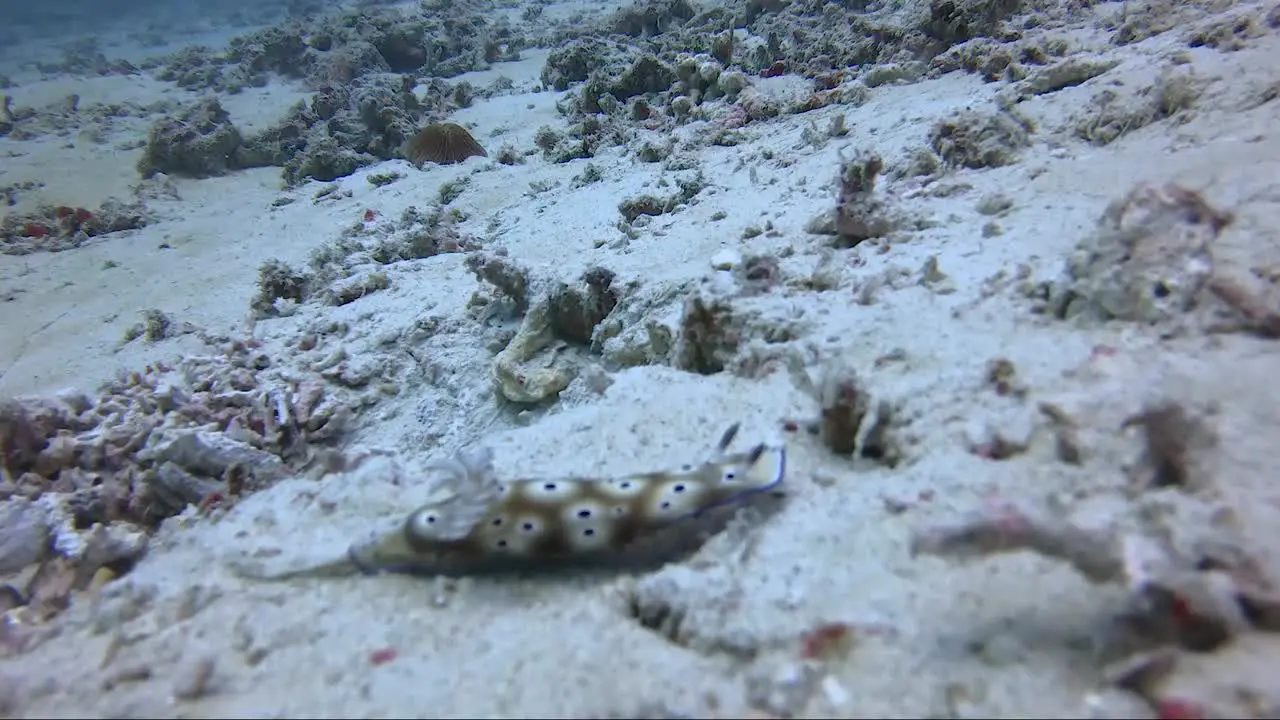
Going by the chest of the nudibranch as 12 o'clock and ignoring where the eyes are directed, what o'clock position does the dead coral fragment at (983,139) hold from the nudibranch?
The dead coral fragment is roughly at 11 o'clock from the nudibranch.

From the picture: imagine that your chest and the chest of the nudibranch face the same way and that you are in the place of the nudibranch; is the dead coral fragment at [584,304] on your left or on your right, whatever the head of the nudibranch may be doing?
on your left

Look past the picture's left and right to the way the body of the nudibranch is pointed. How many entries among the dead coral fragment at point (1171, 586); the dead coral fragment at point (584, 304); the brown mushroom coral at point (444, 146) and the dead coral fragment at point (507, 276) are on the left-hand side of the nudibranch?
3

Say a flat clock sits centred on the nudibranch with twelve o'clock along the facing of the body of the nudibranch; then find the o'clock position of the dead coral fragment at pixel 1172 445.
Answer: The dead coral fragment is roughly at 1 o'clock from the nudibranch.

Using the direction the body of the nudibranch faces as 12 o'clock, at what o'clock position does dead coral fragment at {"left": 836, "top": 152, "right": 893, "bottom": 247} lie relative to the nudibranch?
The dead coral fragment is roughly at 11 o'clock from the nudibranch.

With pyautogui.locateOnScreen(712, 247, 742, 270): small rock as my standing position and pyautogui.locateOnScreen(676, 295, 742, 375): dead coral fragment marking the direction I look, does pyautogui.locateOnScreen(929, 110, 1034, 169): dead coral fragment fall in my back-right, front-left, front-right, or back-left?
back-left

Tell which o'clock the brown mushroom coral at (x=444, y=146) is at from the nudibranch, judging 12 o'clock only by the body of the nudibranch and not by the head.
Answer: The brown mushroom coral is roughly at 9 o'clock from the nudibranch.

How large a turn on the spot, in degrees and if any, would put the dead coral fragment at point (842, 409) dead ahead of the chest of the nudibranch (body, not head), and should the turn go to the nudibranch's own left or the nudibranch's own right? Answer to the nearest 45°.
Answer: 0° — it already faces it

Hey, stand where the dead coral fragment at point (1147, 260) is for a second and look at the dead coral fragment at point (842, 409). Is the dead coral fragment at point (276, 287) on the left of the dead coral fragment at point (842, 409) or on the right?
right

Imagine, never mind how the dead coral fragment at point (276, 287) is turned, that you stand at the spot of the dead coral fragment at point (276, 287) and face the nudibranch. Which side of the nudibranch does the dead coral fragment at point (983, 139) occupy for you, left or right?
left

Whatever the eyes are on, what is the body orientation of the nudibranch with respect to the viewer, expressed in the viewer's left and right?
facing to the right of the viewer
